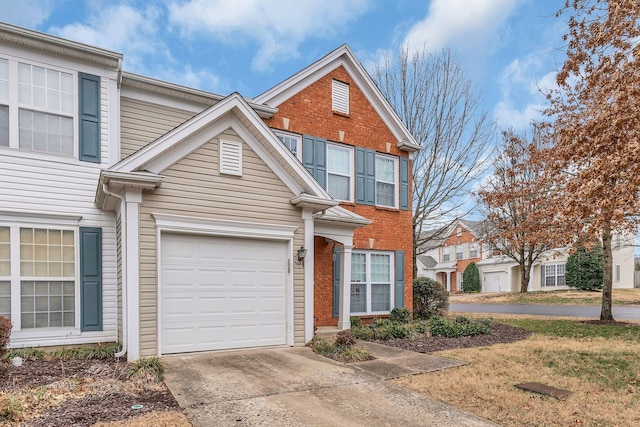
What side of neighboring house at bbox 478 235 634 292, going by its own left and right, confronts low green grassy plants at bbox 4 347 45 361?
front

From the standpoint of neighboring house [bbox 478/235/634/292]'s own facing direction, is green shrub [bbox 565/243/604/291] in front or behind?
in front

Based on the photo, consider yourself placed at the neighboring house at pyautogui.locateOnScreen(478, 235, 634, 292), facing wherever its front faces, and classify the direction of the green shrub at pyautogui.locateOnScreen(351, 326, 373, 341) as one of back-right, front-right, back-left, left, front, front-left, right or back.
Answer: front

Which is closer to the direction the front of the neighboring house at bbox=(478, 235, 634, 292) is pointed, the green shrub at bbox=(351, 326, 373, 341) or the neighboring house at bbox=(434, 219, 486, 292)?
the green shrub

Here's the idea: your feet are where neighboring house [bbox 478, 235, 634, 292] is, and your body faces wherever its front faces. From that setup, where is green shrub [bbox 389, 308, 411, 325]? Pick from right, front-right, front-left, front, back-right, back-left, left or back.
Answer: front

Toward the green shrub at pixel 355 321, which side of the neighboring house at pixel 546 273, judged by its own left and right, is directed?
front

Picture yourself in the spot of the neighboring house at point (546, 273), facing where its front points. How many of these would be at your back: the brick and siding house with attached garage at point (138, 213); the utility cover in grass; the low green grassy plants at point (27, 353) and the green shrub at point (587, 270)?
0

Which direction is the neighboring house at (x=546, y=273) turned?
toward the camera

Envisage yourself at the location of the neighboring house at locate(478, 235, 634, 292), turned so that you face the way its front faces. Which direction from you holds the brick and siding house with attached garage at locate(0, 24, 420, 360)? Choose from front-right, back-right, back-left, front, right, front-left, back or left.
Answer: front

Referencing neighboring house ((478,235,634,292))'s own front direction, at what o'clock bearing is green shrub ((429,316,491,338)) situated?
The green shrub is roughly at 12 o'clock from the neighboring house.

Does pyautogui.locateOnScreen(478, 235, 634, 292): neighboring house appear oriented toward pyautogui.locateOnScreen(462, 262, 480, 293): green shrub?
no

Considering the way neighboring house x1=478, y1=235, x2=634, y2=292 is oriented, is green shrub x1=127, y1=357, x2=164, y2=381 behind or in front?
in front
